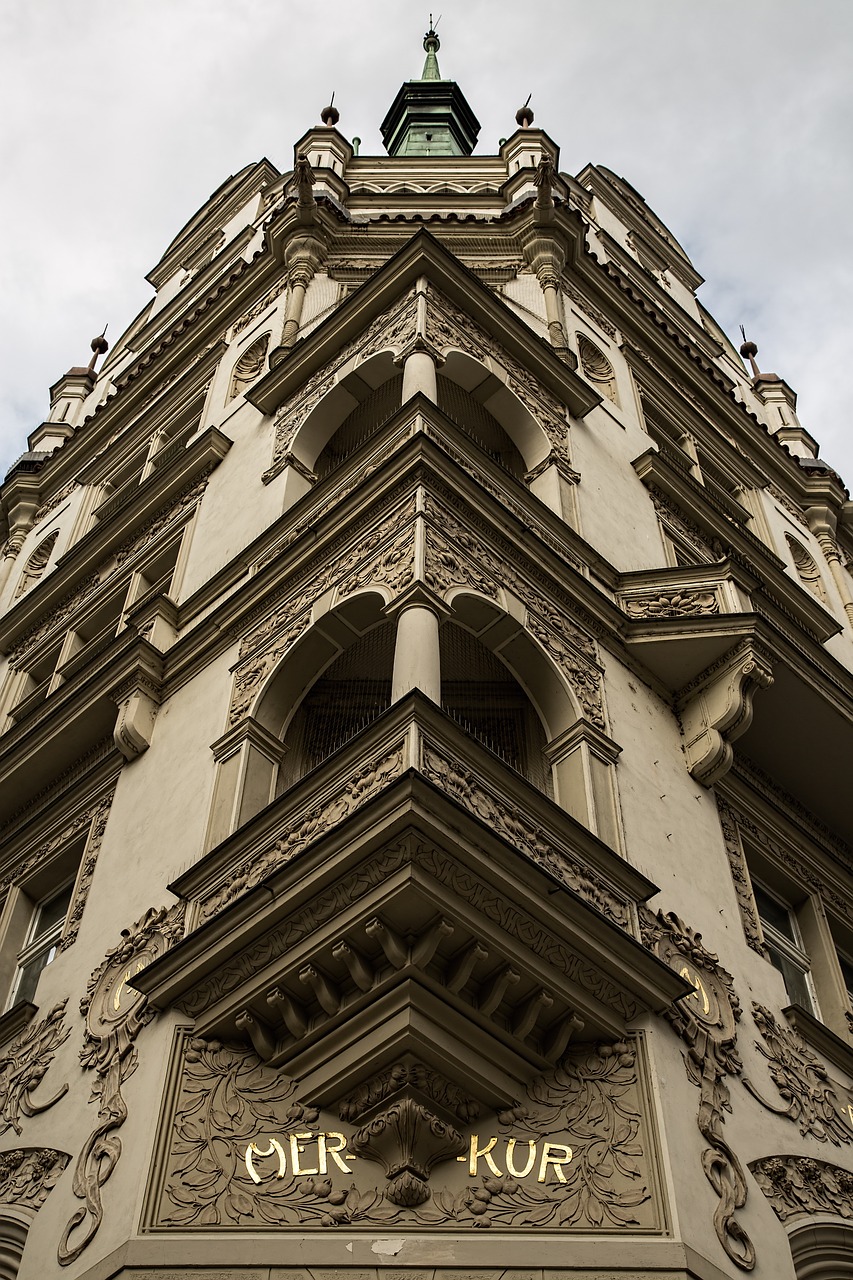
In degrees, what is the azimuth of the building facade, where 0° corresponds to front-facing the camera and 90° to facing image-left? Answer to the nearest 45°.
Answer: approximately 0°
